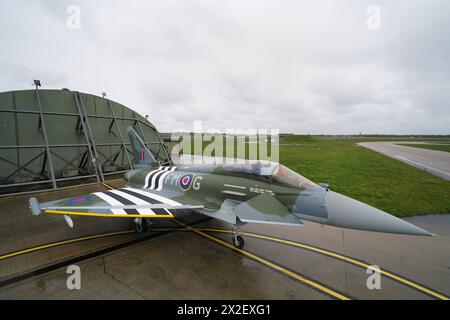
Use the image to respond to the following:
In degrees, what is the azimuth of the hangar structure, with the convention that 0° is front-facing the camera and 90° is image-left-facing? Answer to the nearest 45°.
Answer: approximately 315°

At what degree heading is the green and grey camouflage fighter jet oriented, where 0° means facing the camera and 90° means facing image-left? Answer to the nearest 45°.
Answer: approximately 315°

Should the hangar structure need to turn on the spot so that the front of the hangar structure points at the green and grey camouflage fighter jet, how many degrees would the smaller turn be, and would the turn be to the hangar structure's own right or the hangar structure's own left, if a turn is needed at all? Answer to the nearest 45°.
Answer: approximately 45° to the hangar structure's own right

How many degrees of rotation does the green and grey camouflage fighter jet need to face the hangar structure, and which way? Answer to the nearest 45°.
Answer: approximately 180°
